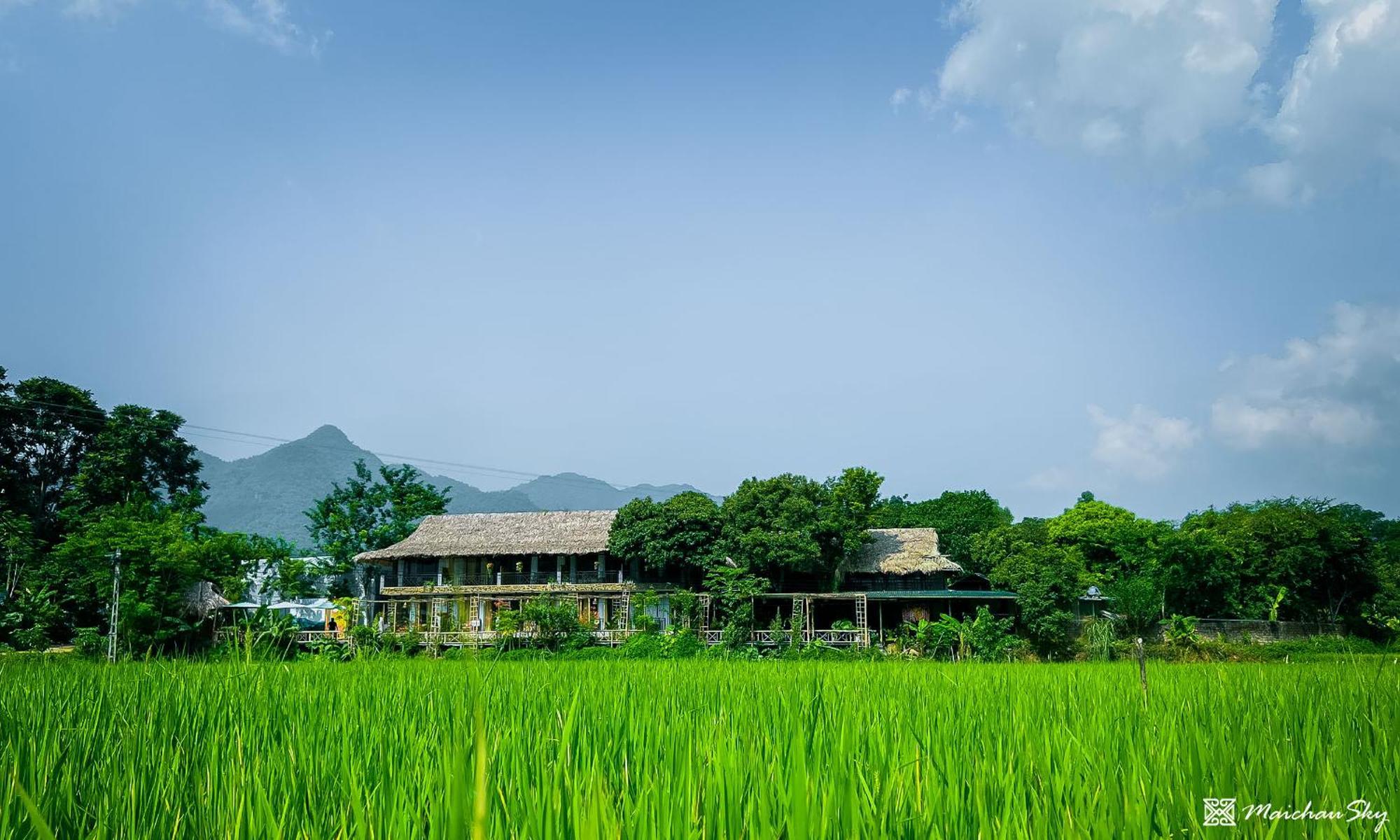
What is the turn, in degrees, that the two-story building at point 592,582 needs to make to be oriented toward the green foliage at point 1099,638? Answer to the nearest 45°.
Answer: approximately 45° to its left

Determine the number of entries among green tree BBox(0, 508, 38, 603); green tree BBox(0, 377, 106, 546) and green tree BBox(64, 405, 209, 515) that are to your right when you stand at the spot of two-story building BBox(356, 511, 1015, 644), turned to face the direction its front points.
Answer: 3

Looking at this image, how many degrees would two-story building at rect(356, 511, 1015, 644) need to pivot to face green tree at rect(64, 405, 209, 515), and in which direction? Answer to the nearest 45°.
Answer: approximately 90° to its right

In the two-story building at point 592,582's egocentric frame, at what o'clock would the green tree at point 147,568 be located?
The green tree is roughly at 2 o'clock from the two-story building.

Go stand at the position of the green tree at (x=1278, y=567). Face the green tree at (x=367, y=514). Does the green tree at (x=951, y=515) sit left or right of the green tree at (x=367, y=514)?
right

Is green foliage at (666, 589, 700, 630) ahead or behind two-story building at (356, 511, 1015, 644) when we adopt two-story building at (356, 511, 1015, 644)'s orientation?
ahead

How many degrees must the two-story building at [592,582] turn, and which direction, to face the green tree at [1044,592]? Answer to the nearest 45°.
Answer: approximately 45° to its left

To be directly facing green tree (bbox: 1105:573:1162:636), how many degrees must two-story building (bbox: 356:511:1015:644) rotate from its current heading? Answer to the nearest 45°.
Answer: approximately 90° to its left

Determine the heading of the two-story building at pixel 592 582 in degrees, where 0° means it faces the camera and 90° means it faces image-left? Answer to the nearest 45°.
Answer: approximately 0°

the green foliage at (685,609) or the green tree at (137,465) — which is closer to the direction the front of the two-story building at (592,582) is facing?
the green foliage

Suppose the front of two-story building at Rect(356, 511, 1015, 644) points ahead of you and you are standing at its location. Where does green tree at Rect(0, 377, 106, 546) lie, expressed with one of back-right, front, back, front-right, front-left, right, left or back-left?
right

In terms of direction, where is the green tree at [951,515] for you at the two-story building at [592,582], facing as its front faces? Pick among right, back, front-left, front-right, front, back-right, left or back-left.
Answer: back-left

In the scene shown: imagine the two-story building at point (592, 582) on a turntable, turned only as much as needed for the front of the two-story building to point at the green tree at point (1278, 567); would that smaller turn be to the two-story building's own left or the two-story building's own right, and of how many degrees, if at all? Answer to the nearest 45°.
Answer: approximately 90° to the two-story building's own left

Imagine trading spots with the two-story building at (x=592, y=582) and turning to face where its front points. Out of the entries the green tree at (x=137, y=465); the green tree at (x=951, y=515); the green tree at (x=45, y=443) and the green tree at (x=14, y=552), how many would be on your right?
3
